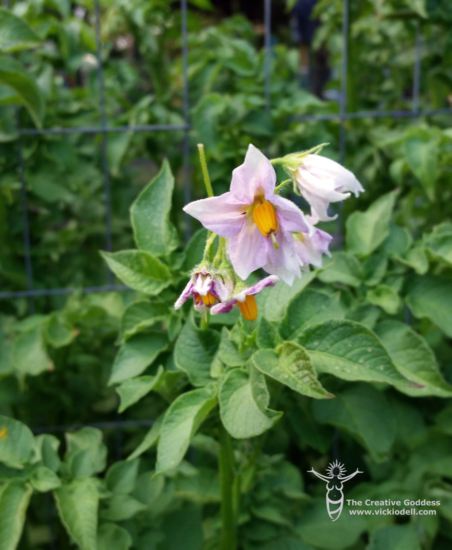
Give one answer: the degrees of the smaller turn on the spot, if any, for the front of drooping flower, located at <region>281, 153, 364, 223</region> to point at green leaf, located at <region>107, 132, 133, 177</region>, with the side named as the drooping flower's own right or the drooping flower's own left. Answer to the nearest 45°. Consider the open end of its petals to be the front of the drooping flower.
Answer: approximately 135° to the drooping flower's own left

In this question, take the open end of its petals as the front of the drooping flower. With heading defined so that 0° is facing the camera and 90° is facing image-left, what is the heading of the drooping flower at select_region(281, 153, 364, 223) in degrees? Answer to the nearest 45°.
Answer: approximately 270°
